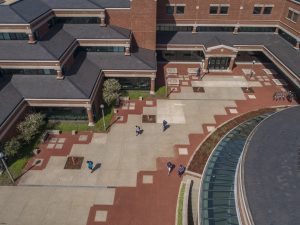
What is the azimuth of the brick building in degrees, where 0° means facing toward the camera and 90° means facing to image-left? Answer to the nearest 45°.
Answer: approximately 0°

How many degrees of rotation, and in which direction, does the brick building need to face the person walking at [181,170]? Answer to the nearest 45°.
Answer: approximately 45° to its left
